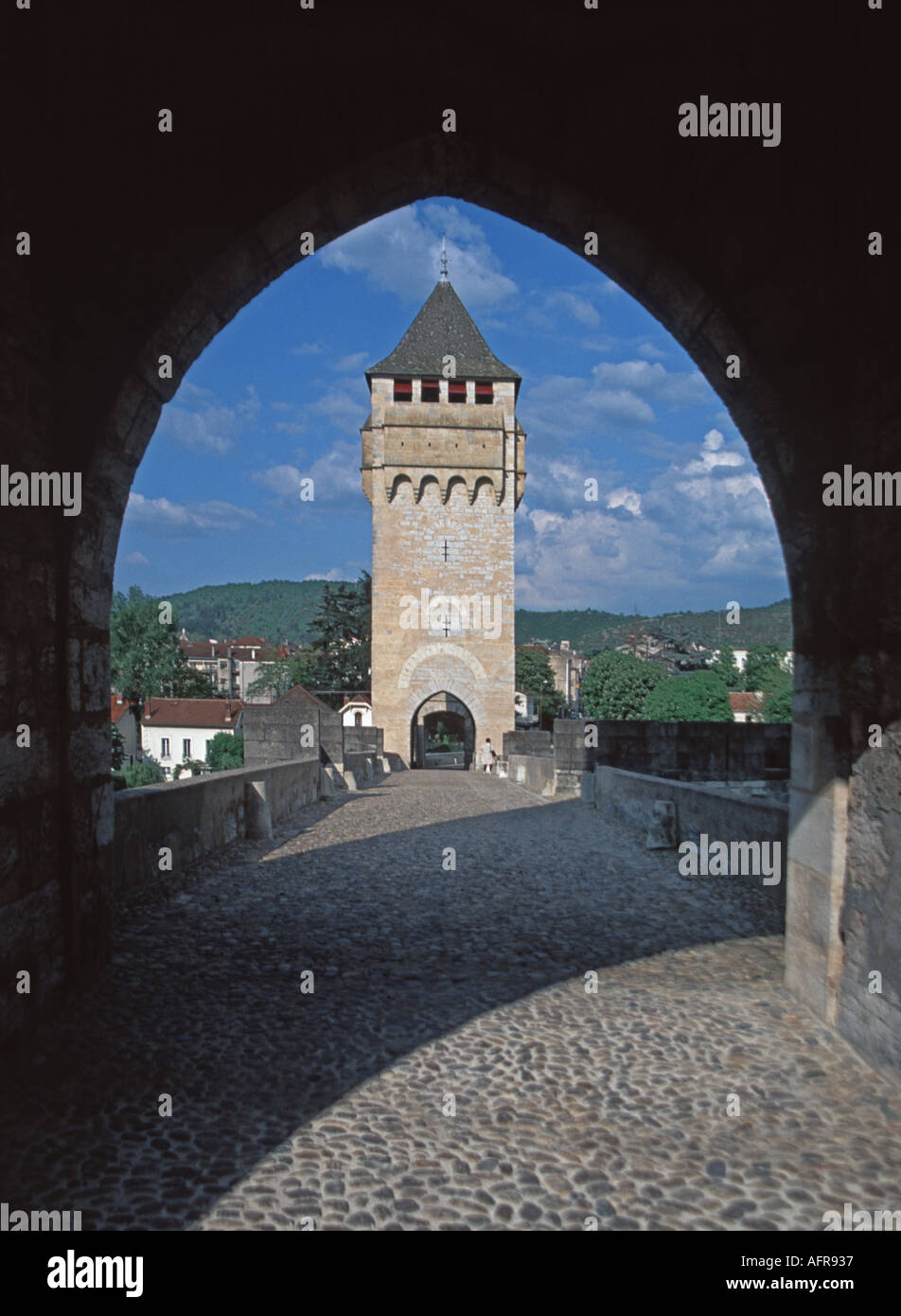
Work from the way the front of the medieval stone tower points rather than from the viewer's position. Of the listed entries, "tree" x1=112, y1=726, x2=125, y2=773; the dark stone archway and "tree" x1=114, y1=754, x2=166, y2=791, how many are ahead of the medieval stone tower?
1

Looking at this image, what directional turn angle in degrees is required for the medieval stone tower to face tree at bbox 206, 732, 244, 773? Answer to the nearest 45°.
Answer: approximately 135° to its right

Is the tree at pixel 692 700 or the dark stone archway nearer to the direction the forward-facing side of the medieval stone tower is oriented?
the dark stone archway

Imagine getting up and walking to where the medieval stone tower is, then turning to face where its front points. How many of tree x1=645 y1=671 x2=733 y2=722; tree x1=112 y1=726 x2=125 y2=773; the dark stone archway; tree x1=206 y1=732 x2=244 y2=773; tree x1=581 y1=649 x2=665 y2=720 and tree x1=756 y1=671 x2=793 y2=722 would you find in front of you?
1

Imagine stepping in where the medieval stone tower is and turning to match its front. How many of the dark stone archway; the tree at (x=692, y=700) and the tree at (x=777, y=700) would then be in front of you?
1

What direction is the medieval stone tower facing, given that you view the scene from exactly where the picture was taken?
facing the viewer

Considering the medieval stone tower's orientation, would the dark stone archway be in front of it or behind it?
in front

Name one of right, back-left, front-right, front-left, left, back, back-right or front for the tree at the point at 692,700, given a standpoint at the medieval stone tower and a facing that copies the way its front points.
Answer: back-left

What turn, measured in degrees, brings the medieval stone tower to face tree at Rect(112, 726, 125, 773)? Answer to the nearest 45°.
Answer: approximately 135° to its right

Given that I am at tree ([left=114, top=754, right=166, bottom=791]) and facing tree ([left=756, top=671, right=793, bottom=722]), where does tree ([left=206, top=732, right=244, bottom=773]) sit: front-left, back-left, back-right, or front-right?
front-left

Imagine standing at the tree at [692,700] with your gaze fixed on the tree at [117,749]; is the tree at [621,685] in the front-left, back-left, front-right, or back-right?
front-right
